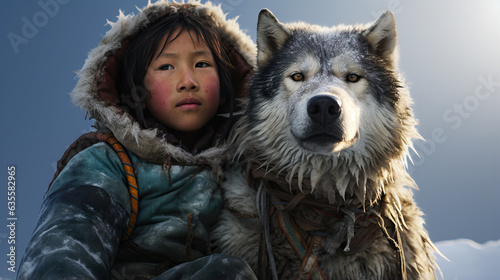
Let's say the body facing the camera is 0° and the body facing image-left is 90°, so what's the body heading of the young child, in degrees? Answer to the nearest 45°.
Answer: approximately 315°

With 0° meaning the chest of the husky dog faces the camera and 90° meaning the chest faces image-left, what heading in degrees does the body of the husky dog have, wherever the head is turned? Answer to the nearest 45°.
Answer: approximately 0°

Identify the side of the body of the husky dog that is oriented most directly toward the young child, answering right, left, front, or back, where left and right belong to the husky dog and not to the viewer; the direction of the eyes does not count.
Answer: right
